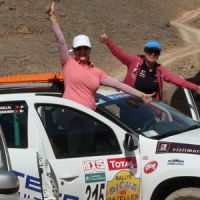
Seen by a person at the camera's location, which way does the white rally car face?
facing the viewer and to the right of the viewer

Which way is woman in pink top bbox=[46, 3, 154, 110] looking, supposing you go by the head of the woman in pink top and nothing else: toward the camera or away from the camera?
toward the camera
